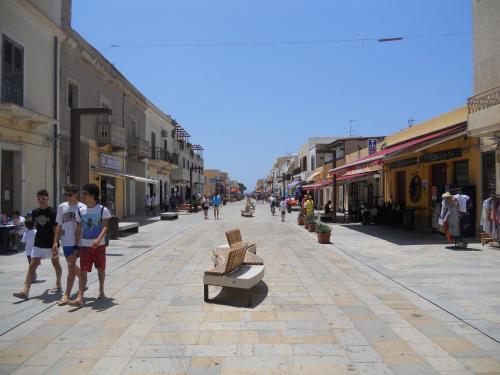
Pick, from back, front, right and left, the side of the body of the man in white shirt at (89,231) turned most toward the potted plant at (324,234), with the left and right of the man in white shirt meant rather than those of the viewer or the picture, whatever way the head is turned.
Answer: back

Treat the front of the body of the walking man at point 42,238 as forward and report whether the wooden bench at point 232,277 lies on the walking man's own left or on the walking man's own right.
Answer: on the walking man's own left

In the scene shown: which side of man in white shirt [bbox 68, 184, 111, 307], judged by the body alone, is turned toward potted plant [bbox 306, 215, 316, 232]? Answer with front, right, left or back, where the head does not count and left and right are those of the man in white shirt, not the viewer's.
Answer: back

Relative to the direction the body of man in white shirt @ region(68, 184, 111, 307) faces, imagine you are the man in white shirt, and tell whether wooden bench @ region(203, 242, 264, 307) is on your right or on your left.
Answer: on your left

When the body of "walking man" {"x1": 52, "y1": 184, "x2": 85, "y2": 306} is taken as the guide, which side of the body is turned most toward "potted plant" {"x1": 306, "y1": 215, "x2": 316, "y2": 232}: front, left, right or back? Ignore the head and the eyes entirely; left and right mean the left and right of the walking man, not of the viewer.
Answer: back

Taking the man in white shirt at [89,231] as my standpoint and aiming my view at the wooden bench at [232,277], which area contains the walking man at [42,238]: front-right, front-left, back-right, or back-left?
back-left

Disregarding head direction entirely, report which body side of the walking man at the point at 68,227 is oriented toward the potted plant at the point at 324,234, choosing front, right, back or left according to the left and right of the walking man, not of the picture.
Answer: back

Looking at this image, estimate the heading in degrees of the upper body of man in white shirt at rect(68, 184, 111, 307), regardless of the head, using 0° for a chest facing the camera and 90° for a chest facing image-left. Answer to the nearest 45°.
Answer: approximately 45°

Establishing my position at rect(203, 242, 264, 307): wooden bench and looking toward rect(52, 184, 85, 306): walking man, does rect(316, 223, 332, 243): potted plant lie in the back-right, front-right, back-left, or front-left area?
back-right

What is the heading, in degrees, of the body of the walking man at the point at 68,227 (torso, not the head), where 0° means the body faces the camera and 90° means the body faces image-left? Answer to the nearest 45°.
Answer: approximately 45°

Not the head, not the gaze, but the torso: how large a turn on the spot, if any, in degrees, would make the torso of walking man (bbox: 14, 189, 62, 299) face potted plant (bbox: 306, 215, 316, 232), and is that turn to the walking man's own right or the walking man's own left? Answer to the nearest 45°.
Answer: approximately 180°
